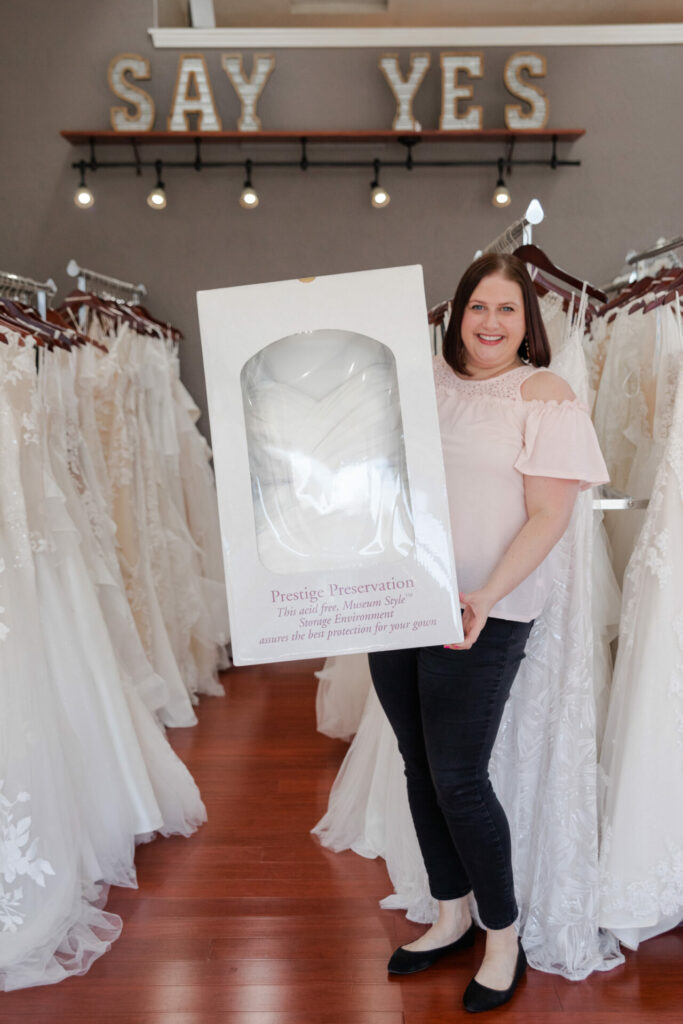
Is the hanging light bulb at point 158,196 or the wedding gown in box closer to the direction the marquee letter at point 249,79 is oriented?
the wedding gown in box

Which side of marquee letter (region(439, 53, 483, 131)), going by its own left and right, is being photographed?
front

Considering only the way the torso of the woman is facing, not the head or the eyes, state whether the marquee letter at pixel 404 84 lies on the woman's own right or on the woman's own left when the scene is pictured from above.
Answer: on the woman's own right

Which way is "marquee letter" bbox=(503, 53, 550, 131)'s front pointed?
toward the camera

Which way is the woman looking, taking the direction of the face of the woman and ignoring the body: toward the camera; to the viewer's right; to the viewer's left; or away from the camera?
toward the camera

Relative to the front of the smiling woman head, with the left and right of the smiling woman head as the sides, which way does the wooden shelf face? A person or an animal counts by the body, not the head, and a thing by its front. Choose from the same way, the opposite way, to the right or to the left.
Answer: the same way

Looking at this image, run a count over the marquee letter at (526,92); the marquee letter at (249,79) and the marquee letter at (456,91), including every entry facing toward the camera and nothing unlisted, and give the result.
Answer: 3

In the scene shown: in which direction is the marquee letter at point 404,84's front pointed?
toward the camera

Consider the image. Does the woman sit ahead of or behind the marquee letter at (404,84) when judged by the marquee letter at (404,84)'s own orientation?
ahead

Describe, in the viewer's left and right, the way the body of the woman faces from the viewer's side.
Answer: facing the viewer and to the left of the viewer

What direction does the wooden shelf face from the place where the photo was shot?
facing the viewer

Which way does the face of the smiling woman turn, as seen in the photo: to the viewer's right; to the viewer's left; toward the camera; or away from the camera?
toward the camera

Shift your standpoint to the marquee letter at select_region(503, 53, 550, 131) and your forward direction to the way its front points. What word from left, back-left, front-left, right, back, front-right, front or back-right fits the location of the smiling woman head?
front

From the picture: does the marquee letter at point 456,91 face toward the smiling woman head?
yes
